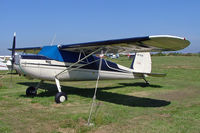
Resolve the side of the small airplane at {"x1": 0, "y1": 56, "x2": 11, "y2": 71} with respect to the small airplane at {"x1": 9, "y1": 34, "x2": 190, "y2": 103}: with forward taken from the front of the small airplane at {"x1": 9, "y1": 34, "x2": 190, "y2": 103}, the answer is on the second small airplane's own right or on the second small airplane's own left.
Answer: on the second small airplane's own right

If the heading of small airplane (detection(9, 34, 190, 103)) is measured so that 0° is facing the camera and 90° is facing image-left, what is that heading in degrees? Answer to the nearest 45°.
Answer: approximately 45°
